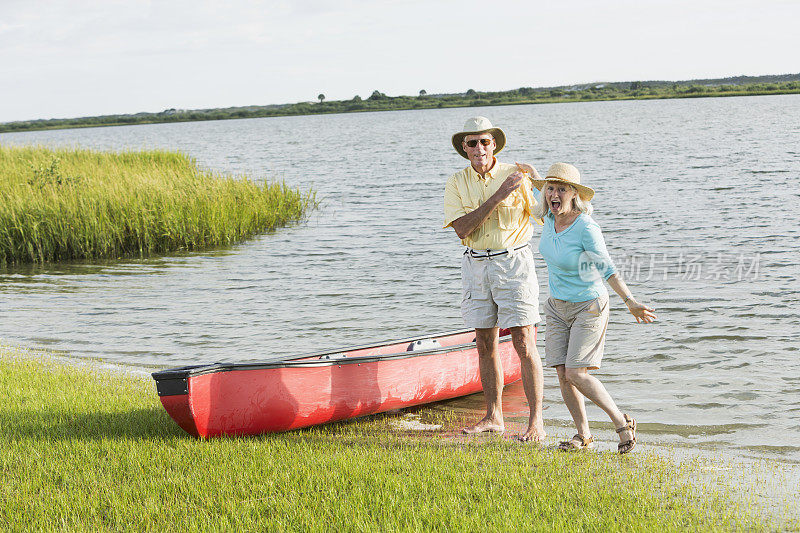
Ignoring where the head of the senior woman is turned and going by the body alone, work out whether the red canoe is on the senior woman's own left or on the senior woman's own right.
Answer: on the senior woman's own right

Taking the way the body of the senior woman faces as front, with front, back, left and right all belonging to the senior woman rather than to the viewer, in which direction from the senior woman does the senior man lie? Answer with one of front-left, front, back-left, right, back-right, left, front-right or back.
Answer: right

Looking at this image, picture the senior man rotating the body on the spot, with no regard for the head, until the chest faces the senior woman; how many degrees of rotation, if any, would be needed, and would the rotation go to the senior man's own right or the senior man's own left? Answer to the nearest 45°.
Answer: approximately 45° to the senior man's own left

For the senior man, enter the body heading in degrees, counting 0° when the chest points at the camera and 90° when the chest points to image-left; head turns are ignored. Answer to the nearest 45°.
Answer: approximately 0°

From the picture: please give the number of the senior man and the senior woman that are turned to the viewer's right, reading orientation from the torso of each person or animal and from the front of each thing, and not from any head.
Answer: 0

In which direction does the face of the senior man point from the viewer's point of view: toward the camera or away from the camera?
toward the camera

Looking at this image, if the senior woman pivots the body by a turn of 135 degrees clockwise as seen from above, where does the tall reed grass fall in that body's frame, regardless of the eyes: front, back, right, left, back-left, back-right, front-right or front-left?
front-left

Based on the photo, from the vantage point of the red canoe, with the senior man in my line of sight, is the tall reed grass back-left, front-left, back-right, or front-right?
back-left

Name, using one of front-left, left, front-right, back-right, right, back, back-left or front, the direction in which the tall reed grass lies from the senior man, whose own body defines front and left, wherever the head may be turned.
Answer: back-right

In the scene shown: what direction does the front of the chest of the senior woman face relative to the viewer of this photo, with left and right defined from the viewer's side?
facing the viewer and to the left of the viewer
